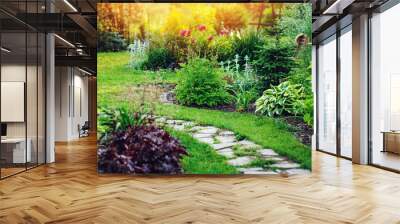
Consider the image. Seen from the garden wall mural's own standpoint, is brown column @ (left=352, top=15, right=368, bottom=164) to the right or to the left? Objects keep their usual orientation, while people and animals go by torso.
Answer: on its left

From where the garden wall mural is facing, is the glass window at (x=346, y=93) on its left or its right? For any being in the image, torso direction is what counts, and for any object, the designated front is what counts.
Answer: on its left

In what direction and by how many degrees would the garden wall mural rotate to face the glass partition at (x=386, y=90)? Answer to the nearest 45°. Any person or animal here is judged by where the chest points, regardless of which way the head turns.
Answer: approximately 90° to its left

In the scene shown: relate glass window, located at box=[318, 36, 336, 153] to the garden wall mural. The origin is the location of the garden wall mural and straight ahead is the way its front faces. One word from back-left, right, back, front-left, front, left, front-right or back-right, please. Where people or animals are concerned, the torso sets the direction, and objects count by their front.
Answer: back-left

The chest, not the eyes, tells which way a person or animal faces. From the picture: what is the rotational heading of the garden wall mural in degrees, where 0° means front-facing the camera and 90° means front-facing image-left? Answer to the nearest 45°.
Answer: approximately 0°
